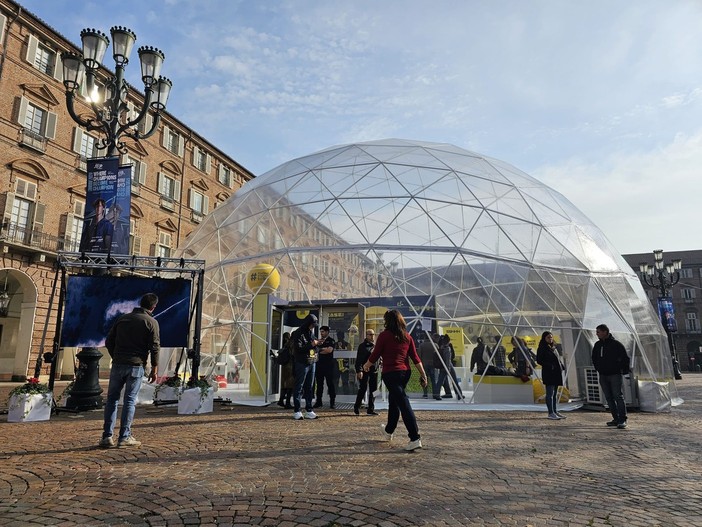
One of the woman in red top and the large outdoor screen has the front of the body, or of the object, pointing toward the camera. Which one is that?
the large outdoor screen

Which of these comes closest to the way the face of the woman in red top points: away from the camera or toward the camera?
away from the camera

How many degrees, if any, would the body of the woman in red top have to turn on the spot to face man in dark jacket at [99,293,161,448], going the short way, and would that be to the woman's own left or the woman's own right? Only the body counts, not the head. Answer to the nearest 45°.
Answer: approximately 45° to the woman's own left

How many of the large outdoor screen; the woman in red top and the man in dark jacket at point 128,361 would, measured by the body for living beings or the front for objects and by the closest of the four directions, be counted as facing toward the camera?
1

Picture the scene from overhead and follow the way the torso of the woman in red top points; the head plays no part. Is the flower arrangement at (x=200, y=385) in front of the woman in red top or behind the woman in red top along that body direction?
in front

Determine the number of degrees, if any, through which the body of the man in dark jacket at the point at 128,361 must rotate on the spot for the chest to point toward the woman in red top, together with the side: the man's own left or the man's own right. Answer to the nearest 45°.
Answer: approximately 45° to the man's own right

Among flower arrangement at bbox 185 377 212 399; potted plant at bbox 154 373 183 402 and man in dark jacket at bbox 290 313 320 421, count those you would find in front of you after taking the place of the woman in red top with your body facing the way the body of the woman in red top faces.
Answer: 3

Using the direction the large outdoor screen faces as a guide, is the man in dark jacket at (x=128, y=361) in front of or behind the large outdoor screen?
in front

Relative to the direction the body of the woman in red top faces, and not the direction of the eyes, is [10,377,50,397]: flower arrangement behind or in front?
in front

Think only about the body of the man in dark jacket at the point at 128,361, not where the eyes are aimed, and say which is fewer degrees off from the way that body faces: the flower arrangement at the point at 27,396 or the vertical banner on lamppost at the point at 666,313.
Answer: the vertical banner on lamppost

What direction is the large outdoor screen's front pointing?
toward the camera

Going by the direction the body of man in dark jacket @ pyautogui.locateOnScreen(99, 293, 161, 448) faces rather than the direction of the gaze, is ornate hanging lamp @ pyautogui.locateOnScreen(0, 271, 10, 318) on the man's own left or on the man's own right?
on the man's own left

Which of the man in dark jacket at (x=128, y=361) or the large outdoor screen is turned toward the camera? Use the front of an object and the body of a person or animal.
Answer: the large outdoor screen

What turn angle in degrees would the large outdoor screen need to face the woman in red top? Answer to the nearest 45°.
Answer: approximately 45° to its left

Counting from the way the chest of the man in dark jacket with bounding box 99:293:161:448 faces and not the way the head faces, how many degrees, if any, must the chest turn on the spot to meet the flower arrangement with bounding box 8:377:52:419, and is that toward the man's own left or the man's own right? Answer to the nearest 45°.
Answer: approximately 90° to the man's own left

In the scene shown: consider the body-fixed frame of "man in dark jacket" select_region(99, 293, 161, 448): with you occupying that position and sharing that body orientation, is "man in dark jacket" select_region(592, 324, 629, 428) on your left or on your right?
on your right

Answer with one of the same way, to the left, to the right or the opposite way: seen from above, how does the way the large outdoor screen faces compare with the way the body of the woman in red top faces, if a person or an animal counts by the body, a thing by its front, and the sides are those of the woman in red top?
the opposite way
